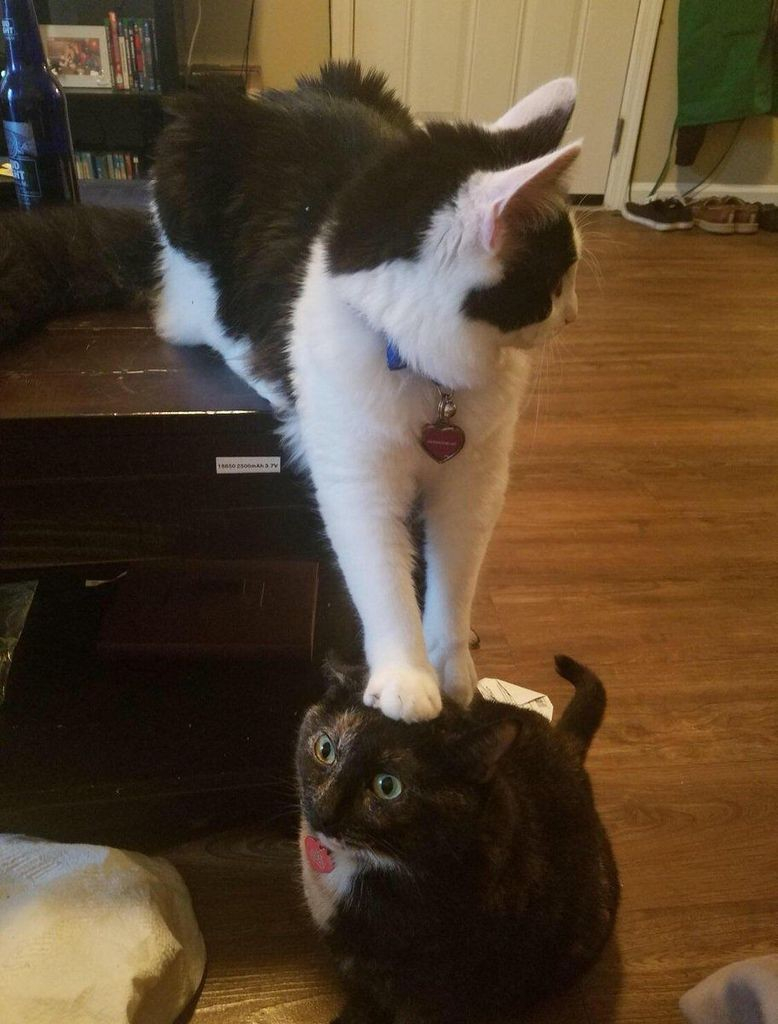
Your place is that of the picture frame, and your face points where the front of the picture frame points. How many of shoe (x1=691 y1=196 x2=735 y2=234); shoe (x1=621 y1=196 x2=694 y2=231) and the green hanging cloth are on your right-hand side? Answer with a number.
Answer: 0

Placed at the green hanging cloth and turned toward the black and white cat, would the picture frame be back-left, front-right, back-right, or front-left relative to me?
front-right

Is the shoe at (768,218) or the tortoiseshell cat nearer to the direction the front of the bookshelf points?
the tortoiseshell cat

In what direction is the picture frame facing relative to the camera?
toward the camera

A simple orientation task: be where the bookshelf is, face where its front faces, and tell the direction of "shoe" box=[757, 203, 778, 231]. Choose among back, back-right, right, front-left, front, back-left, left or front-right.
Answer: left

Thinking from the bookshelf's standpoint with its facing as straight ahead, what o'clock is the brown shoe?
The brown shoe is roughly at 9 o'clock from the bookshelf.

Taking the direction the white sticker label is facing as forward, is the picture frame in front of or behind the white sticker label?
behind

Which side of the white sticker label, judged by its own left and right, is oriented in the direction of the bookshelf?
back

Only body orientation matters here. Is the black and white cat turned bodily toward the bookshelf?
no

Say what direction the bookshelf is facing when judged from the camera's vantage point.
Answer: facing the viewer

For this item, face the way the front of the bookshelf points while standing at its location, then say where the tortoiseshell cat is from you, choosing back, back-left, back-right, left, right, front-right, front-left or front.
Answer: front

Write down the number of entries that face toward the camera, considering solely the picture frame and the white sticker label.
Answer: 2

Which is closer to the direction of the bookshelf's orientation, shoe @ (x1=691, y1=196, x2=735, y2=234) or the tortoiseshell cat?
the tortoiseshell cat
